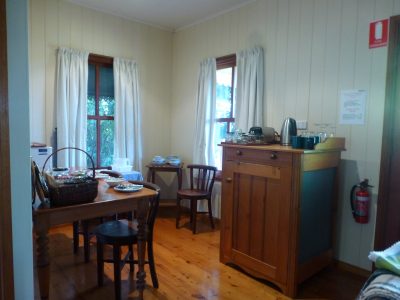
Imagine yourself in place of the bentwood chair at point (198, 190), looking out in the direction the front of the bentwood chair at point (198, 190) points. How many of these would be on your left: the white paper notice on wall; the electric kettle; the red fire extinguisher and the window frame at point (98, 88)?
3

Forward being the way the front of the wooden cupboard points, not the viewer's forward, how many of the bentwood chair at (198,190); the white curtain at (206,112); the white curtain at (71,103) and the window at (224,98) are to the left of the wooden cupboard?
0

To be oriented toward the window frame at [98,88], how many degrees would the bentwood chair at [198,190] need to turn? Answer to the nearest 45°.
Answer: approximately 45° to its right

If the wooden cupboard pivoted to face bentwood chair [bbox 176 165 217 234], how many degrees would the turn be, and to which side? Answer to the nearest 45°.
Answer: approximately 90° to its right

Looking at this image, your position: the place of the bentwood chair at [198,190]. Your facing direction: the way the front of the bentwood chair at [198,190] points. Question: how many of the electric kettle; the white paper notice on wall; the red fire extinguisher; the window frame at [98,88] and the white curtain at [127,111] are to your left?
3

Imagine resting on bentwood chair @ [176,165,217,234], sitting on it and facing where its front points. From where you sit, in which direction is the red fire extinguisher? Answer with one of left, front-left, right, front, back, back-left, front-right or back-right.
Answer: left

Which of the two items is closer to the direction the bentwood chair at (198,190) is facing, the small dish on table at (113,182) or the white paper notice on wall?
the small dish on table

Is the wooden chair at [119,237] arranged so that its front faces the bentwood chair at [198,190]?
no

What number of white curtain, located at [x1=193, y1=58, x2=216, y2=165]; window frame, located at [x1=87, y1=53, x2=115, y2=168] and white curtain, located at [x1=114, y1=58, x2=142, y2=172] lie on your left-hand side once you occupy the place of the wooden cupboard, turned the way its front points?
0

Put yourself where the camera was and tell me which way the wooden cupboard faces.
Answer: facing the viewer and to the left of the viewer

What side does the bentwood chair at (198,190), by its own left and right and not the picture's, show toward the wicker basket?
front

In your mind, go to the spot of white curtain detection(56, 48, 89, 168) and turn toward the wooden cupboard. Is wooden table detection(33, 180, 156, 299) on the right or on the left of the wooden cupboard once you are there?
right

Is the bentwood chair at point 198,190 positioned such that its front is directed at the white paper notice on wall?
no
